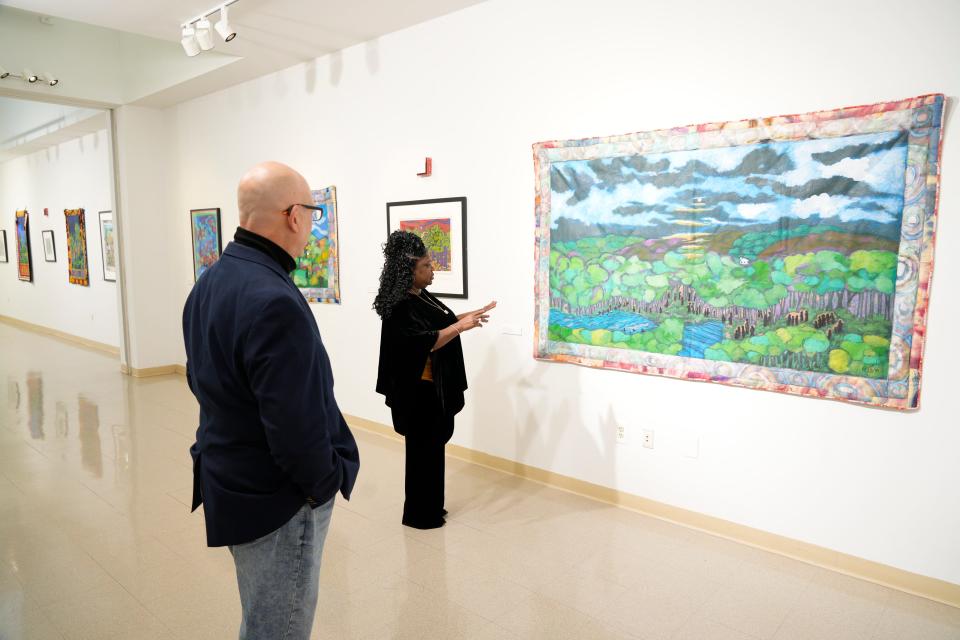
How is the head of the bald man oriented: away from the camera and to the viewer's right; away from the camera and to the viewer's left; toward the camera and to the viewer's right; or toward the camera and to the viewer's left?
away from the camera and to the viewer's right

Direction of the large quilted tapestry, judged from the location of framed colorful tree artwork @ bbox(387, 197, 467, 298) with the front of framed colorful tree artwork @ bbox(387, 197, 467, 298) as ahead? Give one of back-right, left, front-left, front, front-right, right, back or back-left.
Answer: left

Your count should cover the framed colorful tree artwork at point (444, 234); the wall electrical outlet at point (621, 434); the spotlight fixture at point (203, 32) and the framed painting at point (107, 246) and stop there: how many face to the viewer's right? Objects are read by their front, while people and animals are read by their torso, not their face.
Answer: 1

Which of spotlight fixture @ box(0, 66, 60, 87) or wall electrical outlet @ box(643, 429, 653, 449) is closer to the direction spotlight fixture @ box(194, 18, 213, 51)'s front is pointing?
the wall electrical outlet

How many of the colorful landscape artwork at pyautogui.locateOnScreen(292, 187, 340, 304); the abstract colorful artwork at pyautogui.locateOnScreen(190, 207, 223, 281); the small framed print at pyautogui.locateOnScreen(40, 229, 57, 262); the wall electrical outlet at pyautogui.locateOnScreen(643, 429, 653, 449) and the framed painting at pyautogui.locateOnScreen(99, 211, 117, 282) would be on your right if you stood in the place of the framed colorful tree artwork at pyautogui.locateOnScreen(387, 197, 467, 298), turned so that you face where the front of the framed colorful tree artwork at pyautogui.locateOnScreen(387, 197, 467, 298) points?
4

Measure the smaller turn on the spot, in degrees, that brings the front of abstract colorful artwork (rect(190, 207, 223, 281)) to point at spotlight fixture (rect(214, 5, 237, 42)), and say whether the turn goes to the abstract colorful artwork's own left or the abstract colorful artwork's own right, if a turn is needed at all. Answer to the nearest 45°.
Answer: approximately 45° to the abstract colorful artwork's own left

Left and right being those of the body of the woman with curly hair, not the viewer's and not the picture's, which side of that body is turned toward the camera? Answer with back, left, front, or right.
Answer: right

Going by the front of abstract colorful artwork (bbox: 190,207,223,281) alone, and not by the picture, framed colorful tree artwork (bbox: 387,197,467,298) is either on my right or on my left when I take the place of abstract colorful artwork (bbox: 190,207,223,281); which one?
on my left

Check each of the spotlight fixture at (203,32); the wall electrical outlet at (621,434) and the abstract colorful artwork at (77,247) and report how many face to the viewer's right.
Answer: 1

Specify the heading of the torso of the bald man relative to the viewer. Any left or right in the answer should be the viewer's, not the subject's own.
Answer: facing away from the viewer and to the right of the viewer

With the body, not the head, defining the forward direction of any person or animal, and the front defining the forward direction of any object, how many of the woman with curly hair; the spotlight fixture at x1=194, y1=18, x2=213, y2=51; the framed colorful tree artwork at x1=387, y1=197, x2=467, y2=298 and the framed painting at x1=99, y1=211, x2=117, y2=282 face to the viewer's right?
2

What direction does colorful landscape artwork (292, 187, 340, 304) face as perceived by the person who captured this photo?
facing the viewer and to the left of the viewer

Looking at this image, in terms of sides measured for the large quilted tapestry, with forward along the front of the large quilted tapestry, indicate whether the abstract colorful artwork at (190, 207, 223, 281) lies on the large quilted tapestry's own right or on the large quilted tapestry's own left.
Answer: on the large quilted tapestry's own right

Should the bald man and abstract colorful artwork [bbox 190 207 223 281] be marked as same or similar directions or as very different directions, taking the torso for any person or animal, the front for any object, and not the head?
very different directions
